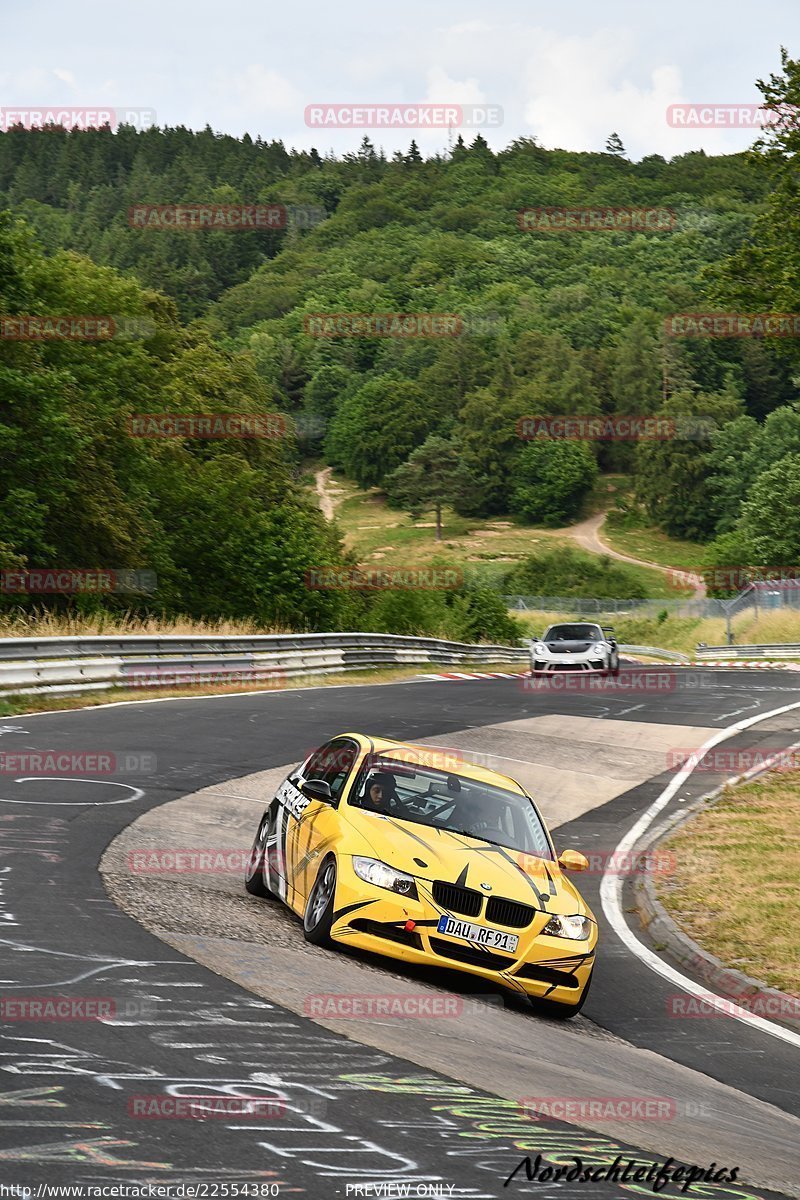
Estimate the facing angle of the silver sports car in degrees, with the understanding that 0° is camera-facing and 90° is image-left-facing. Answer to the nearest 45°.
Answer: approximately 0°

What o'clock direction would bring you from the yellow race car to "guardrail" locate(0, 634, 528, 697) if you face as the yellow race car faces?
The guardrail is roughly at 7 o'clock from the yellow race car.

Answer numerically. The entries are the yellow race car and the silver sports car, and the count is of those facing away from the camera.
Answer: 0

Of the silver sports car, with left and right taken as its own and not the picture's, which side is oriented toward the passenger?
front

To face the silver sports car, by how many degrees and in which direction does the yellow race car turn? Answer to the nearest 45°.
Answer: approximately 135° to its left

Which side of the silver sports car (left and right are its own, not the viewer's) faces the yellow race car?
front

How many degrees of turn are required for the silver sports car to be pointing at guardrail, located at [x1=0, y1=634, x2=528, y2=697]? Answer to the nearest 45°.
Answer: approximately 45° to its right

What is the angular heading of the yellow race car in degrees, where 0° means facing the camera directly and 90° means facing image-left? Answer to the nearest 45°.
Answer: approximately 315°
